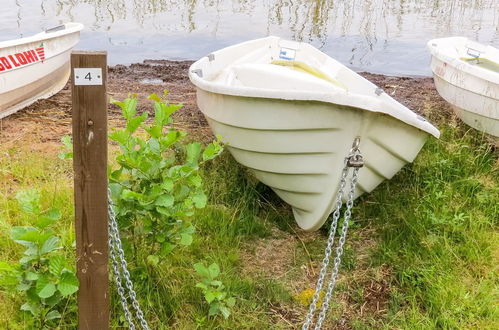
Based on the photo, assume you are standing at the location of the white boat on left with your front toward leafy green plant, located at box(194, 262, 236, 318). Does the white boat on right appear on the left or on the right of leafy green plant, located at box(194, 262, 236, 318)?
left

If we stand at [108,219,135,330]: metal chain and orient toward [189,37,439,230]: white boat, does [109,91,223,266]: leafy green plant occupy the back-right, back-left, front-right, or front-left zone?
front-left

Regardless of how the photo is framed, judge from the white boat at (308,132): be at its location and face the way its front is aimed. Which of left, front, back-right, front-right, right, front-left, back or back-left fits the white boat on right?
left

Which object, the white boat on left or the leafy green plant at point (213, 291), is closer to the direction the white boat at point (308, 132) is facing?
the leafy green plant

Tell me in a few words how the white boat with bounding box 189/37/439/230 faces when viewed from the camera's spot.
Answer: facing the viewer and to the right of the viewer

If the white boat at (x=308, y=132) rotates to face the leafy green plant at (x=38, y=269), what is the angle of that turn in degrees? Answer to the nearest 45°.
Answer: approximately 90° to its right

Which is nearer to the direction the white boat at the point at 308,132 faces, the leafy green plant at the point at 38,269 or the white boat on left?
the leafy green plant

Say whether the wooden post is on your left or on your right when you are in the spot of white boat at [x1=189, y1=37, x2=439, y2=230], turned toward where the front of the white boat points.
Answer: on your right

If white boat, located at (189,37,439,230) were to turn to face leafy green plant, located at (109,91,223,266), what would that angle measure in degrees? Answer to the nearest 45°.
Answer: approximately 90° to its right

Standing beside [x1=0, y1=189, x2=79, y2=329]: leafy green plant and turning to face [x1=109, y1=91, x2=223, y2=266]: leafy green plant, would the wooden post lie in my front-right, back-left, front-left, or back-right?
front-right

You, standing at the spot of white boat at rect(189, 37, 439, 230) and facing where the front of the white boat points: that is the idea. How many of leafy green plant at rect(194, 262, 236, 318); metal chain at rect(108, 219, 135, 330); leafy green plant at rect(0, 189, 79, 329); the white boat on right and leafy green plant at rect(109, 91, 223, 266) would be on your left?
1
